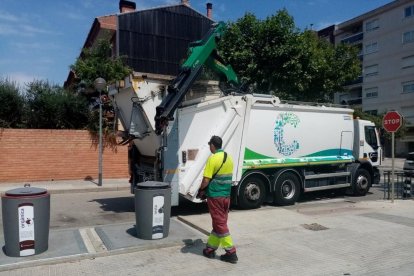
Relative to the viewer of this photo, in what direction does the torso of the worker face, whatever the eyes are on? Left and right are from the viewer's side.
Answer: facing away from the viewer and to the left of the viewer

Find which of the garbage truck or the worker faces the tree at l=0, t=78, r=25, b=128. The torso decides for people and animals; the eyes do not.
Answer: the worker

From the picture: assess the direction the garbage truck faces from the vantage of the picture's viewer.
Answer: facing away from the viewer and to the right of the viewer

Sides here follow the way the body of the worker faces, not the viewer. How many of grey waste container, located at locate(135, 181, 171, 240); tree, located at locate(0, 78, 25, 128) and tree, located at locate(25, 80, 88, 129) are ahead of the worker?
3

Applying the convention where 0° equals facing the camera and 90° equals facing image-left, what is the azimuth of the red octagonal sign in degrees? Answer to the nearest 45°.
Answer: approximately 0°

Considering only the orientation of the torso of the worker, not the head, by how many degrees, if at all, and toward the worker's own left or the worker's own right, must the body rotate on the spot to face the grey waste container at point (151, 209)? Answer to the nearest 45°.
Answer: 0° — they already face it

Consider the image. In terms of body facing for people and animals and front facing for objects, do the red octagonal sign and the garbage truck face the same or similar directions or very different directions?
very different directions

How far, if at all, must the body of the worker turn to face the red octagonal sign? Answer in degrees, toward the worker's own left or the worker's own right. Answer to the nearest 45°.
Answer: approximately 90° to the worker's own right

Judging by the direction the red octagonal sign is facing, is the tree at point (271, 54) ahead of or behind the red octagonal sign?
behind
